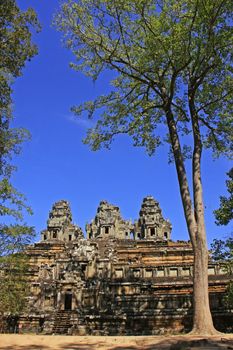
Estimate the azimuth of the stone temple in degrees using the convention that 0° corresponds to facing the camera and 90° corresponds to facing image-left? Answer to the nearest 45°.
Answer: approximately 0°
